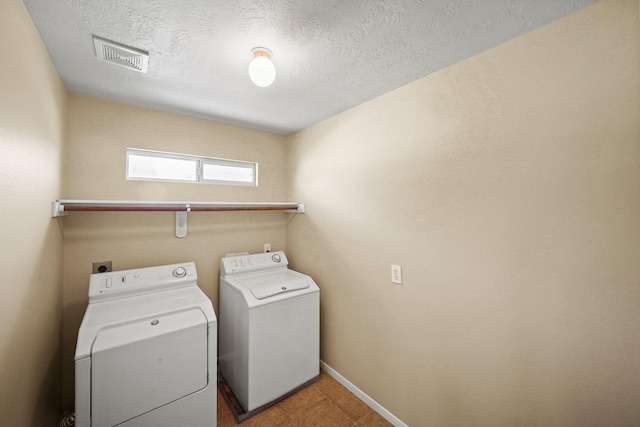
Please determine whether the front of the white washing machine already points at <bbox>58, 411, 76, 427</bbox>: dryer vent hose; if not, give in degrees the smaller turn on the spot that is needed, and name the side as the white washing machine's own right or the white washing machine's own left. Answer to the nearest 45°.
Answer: approximately 135° to the white washing machine's own right

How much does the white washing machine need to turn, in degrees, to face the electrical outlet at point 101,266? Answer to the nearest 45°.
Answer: approximately 135° to its right

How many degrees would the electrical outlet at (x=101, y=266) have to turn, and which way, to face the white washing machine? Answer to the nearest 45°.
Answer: approximately 45° to its left

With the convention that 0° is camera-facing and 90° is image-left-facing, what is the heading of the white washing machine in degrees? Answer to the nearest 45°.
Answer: approximately 315°
